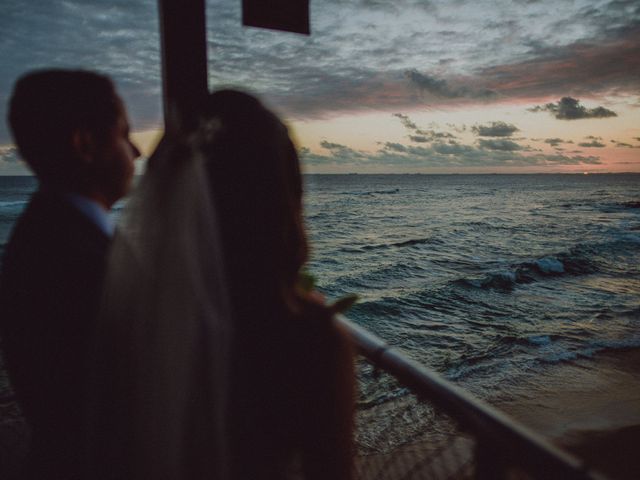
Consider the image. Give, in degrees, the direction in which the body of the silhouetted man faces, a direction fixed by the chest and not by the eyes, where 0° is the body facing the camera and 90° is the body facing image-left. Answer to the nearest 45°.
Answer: approximately 270°

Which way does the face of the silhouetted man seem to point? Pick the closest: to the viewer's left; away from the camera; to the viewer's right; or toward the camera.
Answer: to the viewer's right
